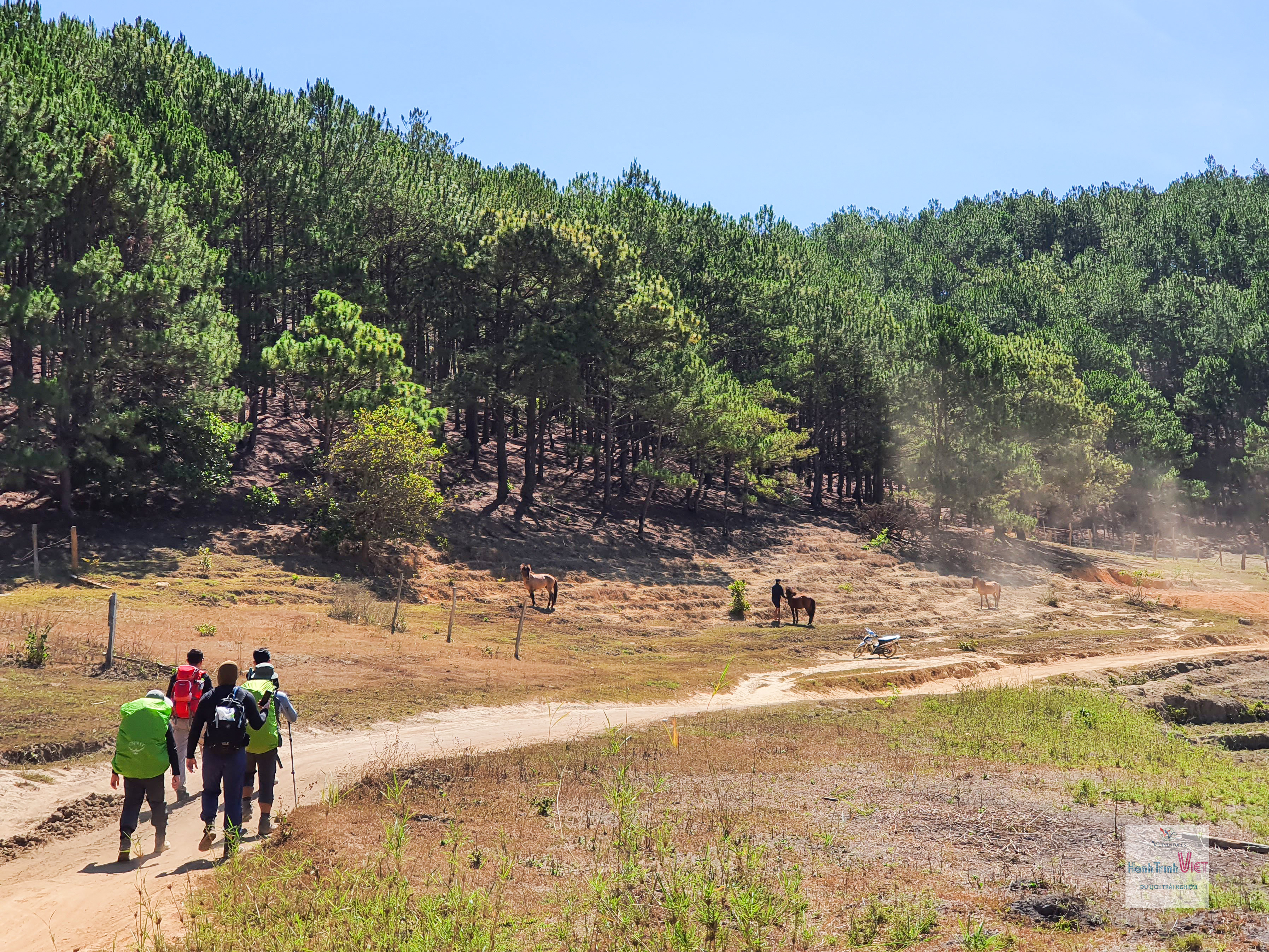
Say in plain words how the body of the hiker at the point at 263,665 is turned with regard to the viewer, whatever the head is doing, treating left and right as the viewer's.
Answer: facing away from the viewer

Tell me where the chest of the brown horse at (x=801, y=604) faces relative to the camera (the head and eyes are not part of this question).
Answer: to the viewer's left

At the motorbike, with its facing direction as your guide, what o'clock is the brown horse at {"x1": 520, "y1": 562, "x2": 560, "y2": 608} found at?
The brown horse is roughly at 12 o'clock from the motorbike.

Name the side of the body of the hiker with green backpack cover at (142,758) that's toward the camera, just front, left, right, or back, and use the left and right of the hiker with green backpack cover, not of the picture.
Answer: back

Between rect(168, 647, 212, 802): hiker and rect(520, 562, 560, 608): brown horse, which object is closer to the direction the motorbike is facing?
the brown horse

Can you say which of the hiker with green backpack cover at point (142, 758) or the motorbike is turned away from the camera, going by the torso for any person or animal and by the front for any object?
the hiker with green backpack cover

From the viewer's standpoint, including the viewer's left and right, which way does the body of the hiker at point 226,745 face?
facing away from the viewer

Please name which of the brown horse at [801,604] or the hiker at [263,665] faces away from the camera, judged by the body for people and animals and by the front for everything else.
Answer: the hiker

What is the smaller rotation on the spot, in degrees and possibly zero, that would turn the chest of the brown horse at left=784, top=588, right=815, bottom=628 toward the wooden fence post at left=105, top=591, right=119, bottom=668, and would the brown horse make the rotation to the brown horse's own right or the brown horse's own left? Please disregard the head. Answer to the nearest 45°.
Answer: approximately 45° to the brown horse's own left

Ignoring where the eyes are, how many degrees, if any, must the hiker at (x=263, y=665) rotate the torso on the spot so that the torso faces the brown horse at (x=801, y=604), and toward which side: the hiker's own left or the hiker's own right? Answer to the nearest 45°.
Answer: approximately 45° to the hiker's own right

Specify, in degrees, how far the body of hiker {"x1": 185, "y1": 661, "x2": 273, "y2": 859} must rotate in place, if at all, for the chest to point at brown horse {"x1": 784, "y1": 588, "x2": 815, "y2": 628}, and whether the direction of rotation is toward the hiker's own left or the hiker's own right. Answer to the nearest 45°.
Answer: approximately 45° to the hiker's own right

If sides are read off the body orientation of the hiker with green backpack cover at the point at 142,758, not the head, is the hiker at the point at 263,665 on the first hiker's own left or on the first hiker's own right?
on the first hiker's own right
